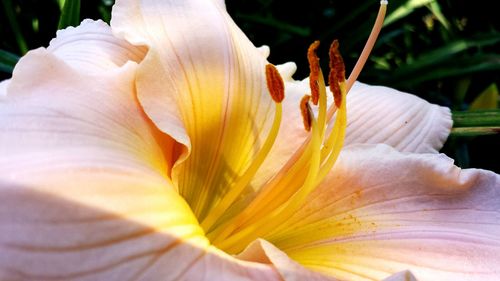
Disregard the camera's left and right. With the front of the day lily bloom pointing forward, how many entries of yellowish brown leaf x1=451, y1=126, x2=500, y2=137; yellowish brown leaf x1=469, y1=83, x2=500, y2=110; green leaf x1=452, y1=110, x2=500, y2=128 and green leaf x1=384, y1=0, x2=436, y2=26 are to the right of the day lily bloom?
0

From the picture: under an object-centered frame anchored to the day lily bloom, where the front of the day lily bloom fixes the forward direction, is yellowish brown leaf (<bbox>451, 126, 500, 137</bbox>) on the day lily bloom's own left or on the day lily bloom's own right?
on the day lily bloom's own left

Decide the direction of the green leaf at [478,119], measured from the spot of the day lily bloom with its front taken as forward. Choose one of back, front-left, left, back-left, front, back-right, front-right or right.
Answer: left

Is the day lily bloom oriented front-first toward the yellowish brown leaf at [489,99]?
no

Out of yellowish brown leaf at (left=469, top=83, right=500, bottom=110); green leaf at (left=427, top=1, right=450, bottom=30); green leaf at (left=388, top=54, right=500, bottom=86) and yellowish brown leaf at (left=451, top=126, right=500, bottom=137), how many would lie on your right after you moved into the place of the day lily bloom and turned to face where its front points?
0

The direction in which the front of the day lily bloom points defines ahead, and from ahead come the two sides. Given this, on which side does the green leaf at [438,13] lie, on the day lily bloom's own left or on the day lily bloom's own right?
on the day lily bloom's own left

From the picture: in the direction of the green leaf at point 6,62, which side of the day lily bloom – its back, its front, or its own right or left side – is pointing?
back

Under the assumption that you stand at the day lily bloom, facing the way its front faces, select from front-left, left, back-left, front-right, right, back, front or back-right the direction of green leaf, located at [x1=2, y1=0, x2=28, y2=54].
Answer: back
